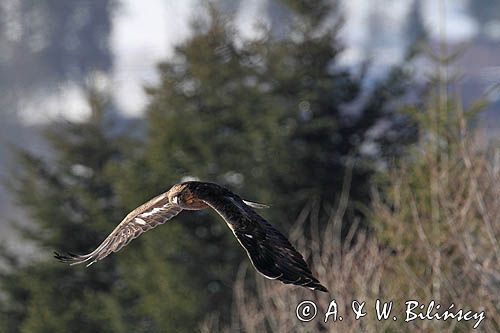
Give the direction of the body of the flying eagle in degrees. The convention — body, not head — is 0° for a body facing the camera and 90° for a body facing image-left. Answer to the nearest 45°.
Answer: approximately 45°
